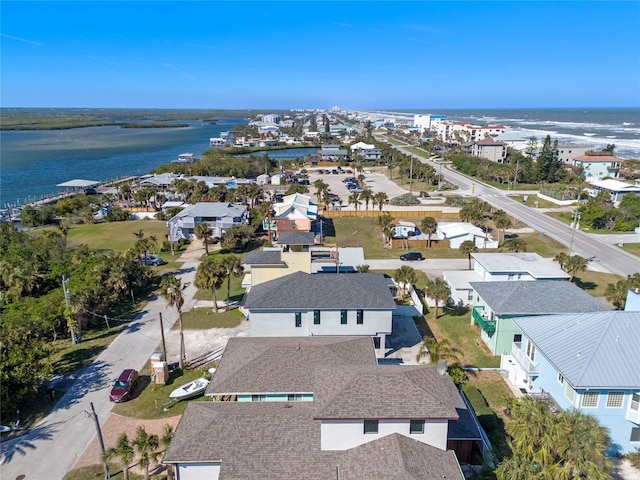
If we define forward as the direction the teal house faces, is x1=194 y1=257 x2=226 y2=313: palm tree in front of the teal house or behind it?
in front

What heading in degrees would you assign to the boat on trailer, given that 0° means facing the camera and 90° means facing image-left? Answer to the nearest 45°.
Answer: approximately 45°

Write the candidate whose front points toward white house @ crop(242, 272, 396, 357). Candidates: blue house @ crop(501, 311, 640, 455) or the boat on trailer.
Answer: the blue house

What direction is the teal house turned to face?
to the viewer's left

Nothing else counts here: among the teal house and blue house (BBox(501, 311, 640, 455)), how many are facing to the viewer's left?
2
